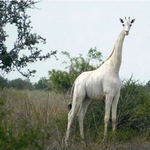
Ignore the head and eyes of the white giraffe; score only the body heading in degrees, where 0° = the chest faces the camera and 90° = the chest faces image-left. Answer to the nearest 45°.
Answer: approximately 315°
